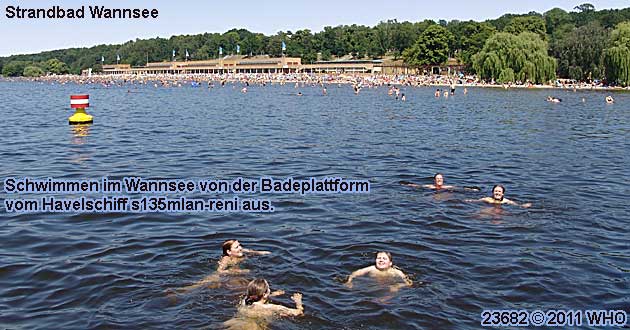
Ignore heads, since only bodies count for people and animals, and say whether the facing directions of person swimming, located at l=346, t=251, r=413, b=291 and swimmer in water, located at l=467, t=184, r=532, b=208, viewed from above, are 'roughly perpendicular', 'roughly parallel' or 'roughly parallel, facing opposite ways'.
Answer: roughly parallel

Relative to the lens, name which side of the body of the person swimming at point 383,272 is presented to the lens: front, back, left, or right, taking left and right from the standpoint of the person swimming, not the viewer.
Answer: front

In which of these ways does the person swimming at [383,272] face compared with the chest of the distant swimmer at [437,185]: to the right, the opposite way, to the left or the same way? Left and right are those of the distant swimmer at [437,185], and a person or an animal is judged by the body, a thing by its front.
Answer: the same way

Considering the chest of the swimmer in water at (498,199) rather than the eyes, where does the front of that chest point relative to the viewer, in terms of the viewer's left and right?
facing the viewer

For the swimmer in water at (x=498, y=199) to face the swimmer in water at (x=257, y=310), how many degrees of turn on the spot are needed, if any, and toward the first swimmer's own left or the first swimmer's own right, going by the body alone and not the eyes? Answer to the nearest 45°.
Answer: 0° — they already face them

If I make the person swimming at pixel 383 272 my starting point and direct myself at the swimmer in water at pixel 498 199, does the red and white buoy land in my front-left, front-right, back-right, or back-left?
front-left

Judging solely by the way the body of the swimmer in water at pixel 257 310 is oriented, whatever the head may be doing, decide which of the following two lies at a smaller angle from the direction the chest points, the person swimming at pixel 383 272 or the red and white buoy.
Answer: the person swimming

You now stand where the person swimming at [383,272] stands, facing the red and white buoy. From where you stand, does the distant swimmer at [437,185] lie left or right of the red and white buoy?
right

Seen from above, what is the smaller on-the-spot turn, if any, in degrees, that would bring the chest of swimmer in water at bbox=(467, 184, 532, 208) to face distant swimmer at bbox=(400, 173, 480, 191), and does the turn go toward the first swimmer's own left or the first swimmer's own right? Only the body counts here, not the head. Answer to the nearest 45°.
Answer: approximately 135° to the first swimmer's own right
